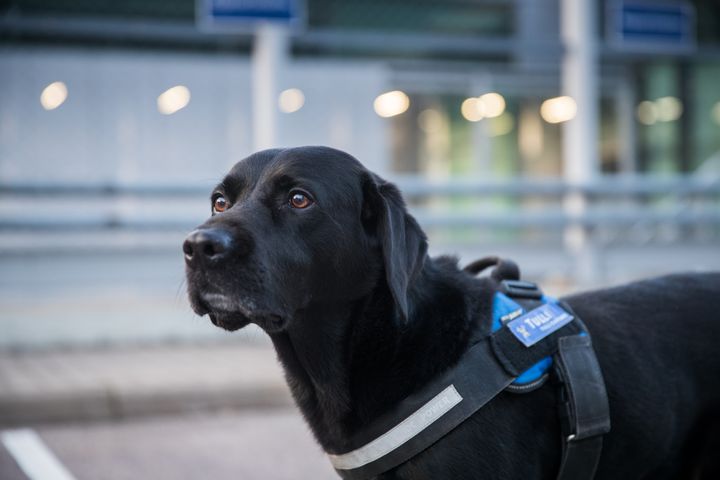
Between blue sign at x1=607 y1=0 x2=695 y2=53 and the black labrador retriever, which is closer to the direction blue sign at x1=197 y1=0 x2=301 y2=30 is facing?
the black labrador retriever

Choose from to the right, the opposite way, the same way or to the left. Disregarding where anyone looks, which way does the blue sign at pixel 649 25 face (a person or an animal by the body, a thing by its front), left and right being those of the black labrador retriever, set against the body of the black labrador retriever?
to the left

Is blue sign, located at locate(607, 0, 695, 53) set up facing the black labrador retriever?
yes

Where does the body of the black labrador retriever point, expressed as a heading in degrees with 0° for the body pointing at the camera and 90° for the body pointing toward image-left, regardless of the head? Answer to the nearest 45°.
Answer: approximately 90°

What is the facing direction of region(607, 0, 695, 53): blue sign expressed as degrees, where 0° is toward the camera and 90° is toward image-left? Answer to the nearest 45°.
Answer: approximately 0°

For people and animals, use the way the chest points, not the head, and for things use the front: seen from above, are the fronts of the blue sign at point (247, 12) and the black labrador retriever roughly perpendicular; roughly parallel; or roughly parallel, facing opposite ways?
roughly perpendicular
